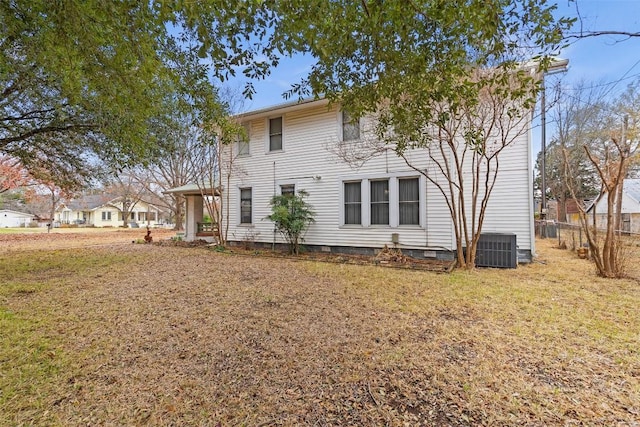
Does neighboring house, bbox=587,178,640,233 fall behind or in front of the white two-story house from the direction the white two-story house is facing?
behind

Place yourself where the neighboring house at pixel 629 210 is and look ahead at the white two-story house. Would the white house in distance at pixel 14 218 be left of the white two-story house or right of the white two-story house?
right

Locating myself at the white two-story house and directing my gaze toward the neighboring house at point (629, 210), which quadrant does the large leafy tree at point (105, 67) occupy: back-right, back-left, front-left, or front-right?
back-right
